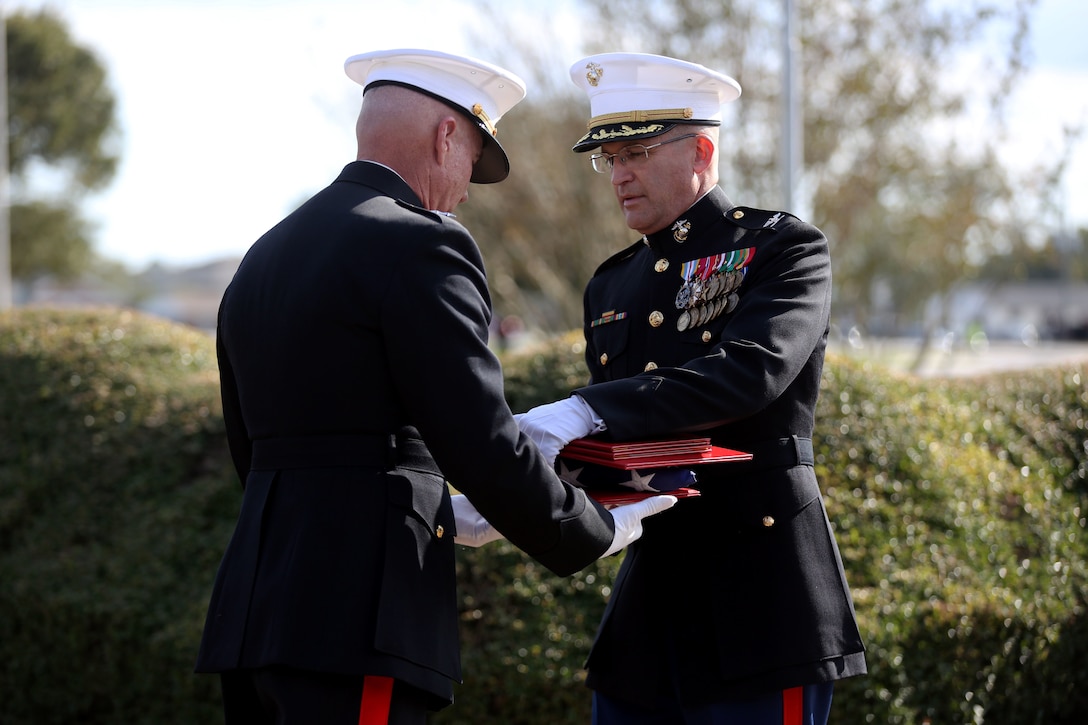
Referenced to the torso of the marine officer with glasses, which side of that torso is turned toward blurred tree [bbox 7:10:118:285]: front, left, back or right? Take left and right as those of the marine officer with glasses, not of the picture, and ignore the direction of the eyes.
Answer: right

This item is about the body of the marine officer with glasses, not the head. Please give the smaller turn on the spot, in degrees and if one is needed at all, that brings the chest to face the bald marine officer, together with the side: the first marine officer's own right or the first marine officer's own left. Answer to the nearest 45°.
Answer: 0° — they already face them

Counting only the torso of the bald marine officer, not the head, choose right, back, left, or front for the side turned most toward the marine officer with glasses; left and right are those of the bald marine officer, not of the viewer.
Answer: front

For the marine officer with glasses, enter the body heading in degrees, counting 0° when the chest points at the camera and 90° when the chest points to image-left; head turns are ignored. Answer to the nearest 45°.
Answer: approximately 45°

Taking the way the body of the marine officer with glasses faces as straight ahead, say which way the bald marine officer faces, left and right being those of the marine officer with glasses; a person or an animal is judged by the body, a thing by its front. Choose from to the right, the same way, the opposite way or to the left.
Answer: the opposite way

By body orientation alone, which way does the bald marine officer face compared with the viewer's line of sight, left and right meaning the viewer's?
facing away from the viewer and to the right of the viewer

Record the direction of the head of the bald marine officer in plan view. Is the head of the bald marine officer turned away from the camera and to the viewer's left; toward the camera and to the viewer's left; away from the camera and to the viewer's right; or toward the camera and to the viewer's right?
away from the camera and to the viewer's right

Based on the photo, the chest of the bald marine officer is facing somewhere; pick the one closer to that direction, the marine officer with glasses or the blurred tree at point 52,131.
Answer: the marine officer with glasses

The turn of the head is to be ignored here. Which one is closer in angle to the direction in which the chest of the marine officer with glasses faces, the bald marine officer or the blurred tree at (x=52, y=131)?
the bald marine officer

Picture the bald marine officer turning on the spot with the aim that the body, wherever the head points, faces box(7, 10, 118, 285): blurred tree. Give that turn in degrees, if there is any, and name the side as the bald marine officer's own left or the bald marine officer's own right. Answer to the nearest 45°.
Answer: approximately 45° to the bald marine officer's own left
